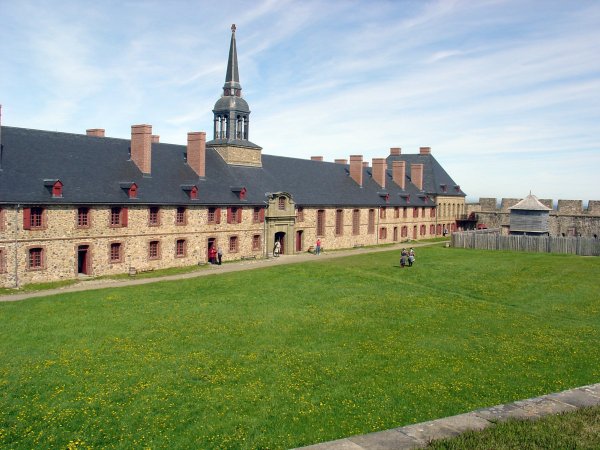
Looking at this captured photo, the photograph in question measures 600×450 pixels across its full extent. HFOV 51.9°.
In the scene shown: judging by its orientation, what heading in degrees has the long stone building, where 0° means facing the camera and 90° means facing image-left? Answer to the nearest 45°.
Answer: approximately 315°
